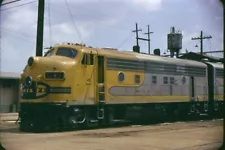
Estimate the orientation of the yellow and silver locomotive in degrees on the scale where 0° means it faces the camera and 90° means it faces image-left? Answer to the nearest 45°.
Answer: approximately 45°

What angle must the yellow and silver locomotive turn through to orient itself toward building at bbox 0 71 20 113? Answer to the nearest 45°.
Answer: approximately 90° to its right
